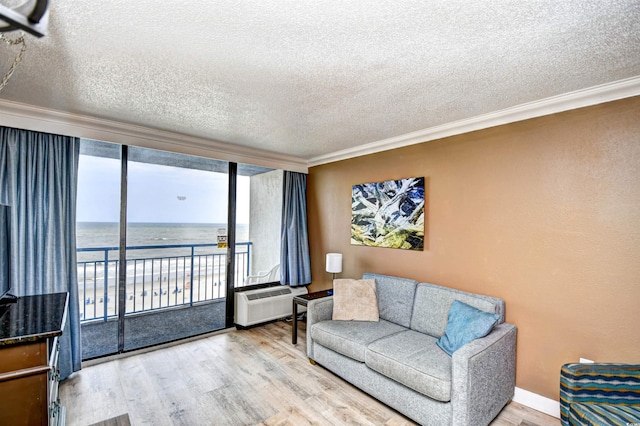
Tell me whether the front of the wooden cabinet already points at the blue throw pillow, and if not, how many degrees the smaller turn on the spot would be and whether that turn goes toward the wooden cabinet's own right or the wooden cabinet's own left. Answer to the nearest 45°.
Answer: approximately 45° to the wooden cabinet's own right

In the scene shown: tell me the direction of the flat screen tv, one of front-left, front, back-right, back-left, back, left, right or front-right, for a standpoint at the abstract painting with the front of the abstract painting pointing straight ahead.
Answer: front

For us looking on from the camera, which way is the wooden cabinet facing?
facing to the right of the viewer

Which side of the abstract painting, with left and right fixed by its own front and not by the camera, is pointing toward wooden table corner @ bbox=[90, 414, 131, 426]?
front

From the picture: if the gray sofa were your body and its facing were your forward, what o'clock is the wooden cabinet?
The wooden cabinet is roughly at 12 o'clock from the gray sofa.

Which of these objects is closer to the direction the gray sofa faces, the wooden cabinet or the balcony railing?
the wooden cabinet

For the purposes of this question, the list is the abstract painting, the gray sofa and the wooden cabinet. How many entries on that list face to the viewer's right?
1

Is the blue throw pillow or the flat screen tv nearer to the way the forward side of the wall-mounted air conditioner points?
the blue throw pillow

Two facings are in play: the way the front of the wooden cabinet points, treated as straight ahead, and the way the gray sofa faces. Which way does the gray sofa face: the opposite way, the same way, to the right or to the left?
the opposite way

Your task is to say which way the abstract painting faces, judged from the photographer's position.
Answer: facing the viewer and to the left of the viewer

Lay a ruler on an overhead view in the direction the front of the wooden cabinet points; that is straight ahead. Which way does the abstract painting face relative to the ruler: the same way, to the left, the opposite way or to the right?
the opposite way

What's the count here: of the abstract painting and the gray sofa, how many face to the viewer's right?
0
